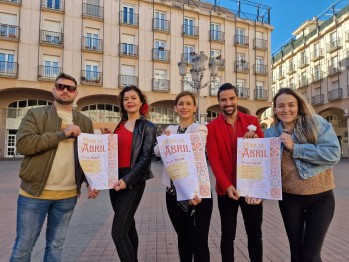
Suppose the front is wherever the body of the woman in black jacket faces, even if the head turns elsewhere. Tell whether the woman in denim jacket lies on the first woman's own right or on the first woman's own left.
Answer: on the first woman's own left

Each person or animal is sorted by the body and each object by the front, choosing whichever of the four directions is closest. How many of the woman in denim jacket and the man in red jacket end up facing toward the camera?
2

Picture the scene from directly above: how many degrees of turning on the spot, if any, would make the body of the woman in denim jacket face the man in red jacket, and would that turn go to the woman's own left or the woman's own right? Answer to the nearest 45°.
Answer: approximately 90° to the woman's own right

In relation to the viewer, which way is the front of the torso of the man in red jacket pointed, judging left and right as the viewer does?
facing the viewer

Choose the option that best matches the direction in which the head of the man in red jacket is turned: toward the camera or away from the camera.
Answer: toward the camera

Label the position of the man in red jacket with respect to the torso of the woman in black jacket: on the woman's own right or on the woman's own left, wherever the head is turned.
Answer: on the woman's own left

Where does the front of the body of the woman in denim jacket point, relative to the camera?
toward the camera

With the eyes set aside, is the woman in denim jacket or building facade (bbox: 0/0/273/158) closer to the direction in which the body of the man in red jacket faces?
the woman in denim jacket

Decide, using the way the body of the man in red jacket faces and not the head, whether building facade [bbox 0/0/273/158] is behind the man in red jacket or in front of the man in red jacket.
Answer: behind

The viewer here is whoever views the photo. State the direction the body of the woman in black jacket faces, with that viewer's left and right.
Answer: facing the viewer and to the left of the viewer

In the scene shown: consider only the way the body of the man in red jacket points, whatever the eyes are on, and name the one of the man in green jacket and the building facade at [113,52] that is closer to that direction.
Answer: the man in green jacket
